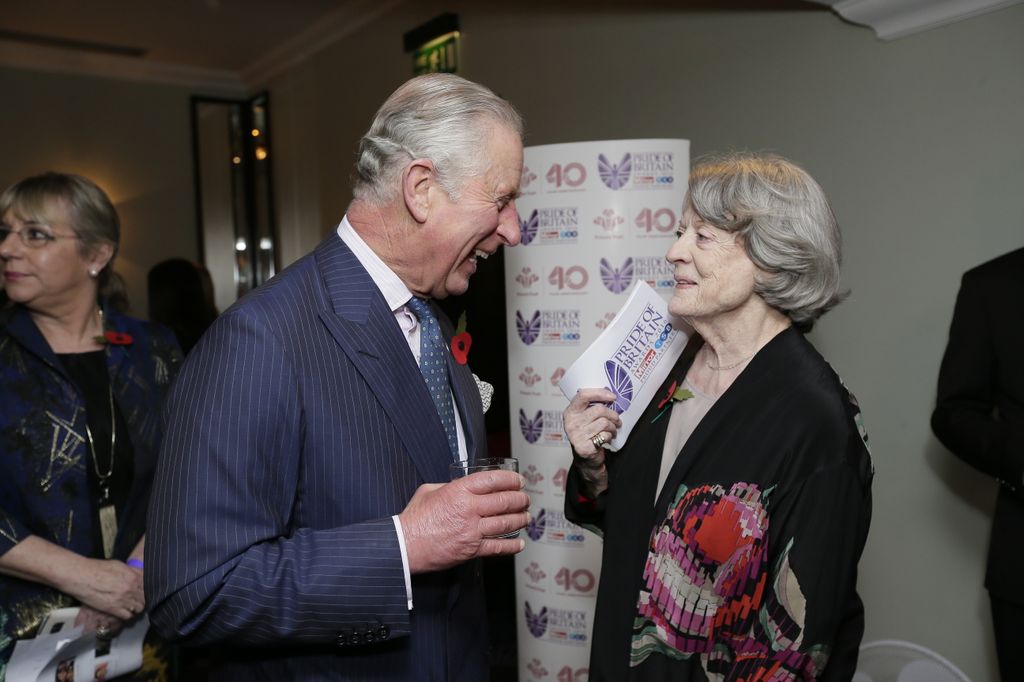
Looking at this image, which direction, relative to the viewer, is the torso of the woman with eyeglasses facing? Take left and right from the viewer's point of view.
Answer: facing the viewer and to the right of the viewer

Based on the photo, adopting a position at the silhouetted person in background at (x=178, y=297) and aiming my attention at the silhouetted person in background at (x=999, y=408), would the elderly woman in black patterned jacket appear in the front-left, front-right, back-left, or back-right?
front-right

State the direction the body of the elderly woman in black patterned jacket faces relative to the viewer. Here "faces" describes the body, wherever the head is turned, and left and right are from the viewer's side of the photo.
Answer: facing the viewer and to the left of the viewer

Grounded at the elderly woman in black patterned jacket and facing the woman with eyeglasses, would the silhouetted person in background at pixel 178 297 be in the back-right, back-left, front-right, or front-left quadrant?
front-right

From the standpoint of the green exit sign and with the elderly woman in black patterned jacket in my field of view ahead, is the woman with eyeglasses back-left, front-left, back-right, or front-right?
front-right

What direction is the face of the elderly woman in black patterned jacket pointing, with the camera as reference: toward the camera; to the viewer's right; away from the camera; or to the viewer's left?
to the viewer's left

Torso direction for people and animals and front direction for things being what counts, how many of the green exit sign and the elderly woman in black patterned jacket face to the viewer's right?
0

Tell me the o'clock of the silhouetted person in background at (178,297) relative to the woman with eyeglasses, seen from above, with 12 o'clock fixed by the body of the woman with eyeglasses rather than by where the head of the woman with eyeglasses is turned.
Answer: The silhouetted person in background is roughly at 8 o'clock from the woman with eyeglasses.

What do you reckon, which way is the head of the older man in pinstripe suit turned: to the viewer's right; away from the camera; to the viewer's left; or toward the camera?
to the viewer's right

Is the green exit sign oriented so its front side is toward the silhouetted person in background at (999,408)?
no

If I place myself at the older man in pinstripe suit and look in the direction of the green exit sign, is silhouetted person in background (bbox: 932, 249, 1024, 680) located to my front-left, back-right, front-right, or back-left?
front-right

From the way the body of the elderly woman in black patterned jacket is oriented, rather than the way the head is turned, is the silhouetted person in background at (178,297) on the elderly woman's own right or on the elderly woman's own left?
on the elderly woman's own right

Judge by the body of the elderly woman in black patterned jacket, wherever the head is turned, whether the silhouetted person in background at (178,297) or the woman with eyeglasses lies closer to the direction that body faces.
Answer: the woman with eyeglasses

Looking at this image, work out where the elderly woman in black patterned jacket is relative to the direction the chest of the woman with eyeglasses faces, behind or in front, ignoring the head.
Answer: in front

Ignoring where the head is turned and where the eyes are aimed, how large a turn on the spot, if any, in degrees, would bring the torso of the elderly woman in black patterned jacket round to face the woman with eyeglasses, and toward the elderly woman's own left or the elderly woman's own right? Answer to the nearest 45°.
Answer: approximately 45° to the elderly woman's own right
